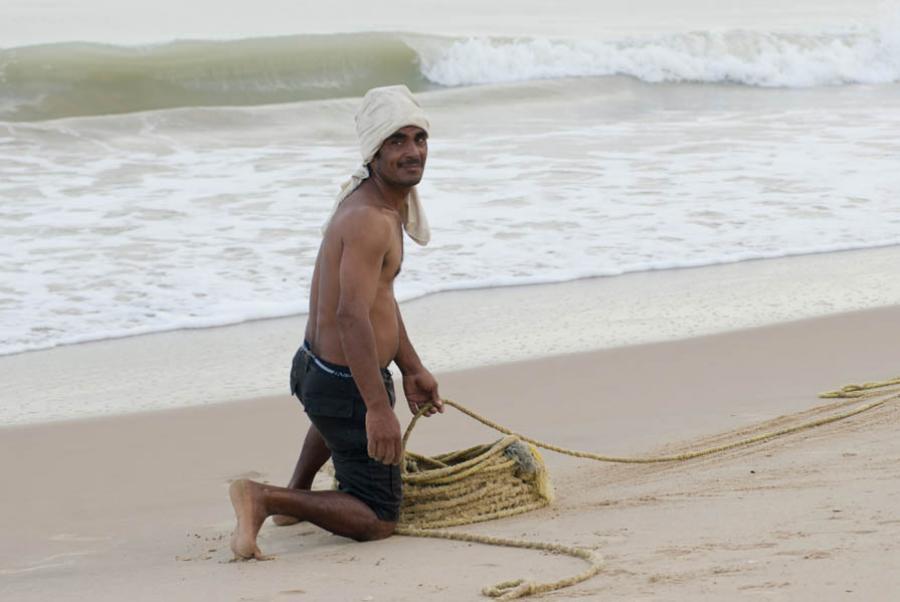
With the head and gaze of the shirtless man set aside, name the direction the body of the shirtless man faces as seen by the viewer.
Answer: to the viewer's right
